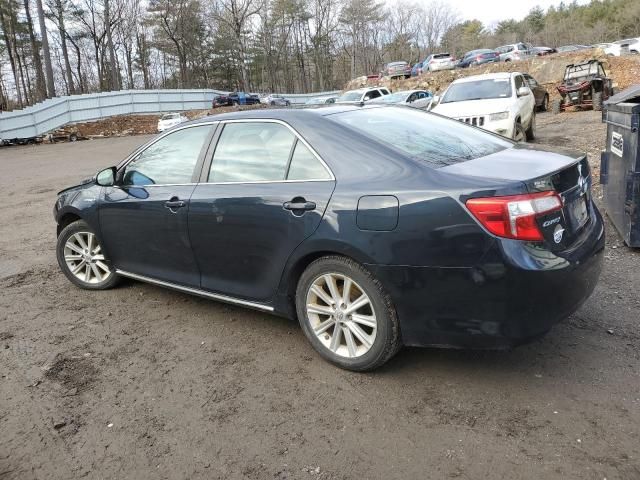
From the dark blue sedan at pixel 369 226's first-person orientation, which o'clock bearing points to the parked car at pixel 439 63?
The parked car is roughly at 2 o'clock from the dark blue sedan.

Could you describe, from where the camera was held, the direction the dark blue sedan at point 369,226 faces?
facing away from the viewer and to the left of the viewer

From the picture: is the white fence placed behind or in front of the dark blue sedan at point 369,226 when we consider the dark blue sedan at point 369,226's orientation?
in front

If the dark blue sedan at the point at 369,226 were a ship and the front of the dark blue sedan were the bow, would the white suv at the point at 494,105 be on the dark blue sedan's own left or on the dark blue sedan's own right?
on the dark blue sedan's own right
